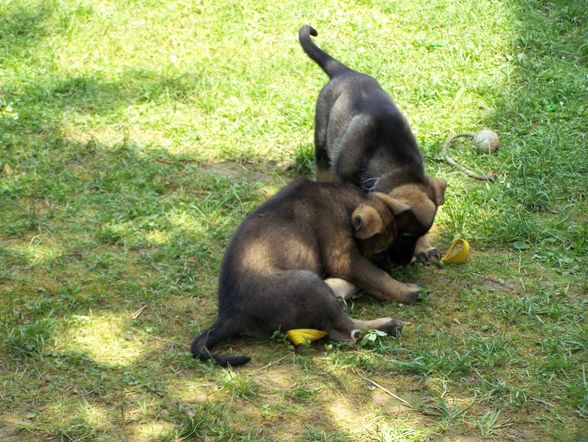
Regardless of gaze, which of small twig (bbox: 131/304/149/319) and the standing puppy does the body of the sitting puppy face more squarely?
the standing puppy

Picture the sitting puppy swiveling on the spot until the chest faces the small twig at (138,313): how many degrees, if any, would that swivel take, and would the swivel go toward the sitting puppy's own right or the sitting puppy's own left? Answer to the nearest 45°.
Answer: approximately 180°

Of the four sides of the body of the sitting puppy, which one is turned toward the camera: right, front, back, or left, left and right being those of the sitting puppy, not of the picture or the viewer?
right

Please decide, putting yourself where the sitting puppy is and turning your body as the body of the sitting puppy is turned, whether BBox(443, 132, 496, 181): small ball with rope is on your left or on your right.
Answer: on your left

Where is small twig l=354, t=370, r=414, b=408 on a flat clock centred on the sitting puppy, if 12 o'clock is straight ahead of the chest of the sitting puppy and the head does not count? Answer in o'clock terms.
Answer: The small twig is roughly at 2 o'clock from the sitting puppy.
